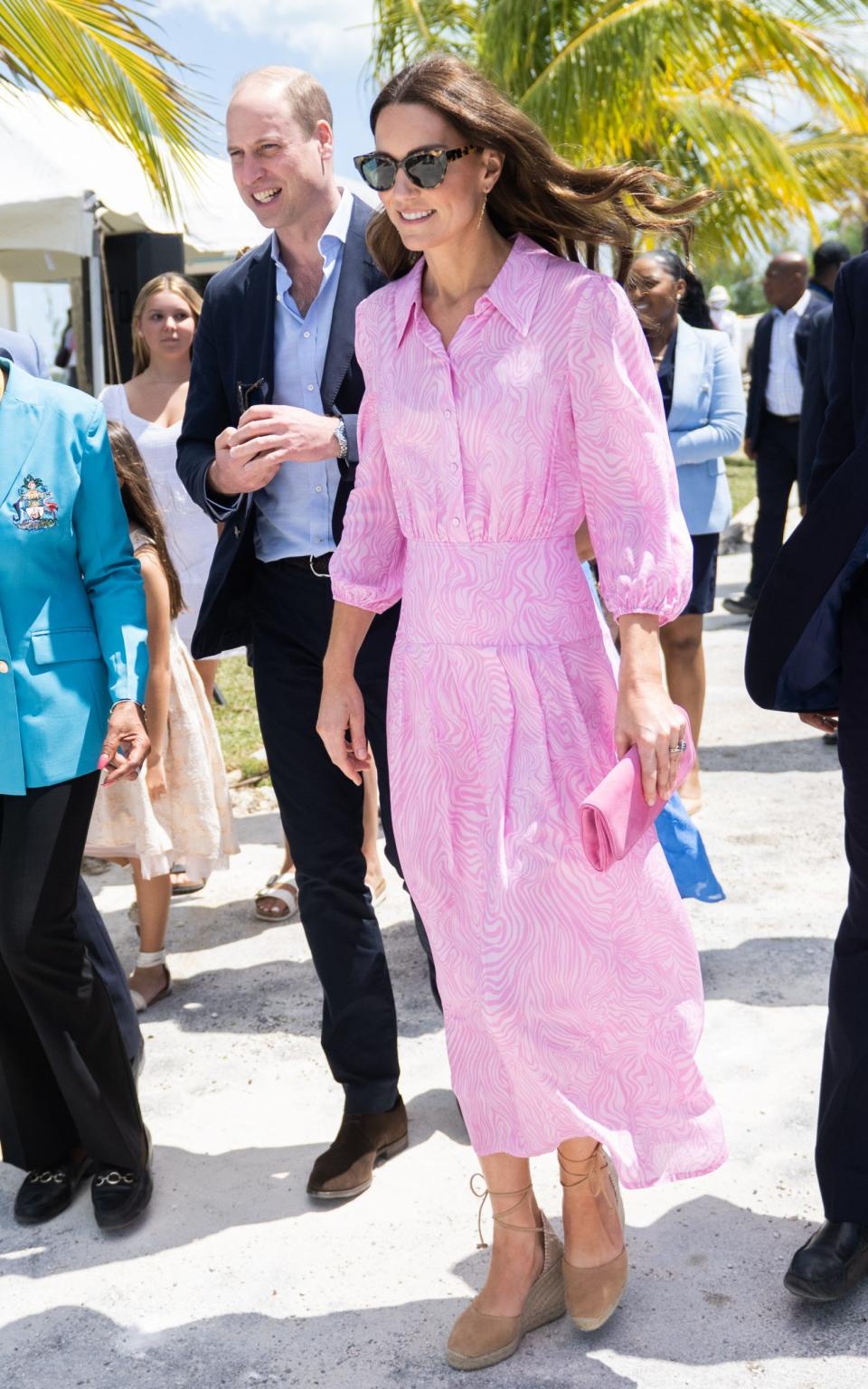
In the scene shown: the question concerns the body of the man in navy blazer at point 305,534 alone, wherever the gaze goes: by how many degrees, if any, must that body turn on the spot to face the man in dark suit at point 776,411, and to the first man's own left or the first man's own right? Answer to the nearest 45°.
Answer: approximately 180°

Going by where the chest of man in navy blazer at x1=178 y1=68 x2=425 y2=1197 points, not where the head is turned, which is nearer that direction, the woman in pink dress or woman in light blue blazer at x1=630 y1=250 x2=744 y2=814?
the woman in pink dress

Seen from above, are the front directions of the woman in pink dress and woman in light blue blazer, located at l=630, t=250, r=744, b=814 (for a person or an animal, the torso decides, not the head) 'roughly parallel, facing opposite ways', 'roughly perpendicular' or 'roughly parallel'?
roughly parallel

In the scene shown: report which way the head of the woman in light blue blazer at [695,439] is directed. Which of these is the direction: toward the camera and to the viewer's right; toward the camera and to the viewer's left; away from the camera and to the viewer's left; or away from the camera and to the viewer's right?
toward the camera and to the viewer's left

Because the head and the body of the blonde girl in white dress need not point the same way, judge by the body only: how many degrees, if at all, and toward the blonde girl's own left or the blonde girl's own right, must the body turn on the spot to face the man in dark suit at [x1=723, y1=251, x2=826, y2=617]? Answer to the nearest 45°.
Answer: approximately 135° to the blonde girl's own left

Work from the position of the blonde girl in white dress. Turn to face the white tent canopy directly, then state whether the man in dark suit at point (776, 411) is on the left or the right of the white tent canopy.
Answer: right

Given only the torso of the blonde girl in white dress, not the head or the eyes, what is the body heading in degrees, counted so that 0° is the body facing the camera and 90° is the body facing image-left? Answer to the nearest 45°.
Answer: approximately 0°

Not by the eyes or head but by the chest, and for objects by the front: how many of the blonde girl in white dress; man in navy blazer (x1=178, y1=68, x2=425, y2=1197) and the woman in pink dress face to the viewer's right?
0

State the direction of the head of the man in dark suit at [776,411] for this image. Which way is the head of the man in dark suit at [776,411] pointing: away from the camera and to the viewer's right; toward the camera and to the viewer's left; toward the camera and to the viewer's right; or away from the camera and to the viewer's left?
toward the camera and to the viewer's left

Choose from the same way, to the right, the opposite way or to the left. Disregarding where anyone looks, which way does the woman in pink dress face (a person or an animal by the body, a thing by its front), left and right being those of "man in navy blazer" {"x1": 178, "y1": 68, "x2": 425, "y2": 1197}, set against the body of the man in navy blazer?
the same way

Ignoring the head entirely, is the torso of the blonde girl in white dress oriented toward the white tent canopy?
no

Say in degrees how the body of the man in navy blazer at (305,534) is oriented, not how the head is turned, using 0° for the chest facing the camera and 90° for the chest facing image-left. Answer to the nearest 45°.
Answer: approximately 45°

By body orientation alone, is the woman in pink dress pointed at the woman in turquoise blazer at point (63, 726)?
no

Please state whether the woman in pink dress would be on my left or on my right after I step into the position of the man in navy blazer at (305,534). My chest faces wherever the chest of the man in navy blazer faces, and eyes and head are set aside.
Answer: on my left

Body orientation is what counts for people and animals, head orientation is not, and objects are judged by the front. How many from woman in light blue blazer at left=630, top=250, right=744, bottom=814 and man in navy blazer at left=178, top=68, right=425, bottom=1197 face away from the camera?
0

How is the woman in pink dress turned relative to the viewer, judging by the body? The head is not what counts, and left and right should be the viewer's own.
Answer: facing the viewer and to the left of the viewer

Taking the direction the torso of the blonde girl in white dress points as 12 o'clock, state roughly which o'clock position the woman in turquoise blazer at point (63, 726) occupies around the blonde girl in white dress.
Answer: The woman in turquoise blazer is roughly at 12 o'clock from the blonde girl in white dress.

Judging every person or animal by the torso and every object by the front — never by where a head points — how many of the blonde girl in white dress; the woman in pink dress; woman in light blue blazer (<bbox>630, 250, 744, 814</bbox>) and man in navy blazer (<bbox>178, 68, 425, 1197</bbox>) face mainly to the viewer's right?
0

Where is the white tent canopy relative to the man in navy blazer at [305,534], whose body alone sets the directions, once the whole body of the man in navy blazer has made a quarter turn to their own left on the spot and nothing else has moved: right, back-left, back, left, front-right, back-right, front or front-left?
back-left
